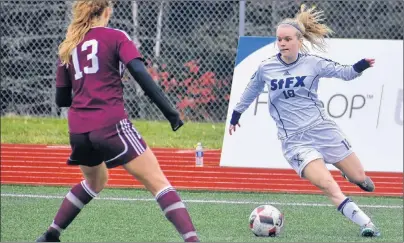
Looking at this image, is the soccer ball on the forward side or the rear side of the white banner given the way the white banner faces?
on the forward side

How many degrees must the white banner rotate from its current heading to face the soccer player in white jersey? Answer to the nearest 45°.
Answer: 0° — it already faces them

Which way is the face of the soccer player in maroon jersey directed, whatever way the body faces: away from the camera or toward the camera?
away from the camera

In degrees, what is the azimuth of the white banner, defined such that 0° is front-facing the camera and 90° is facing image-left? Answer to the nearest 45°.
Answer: approximately 0°
